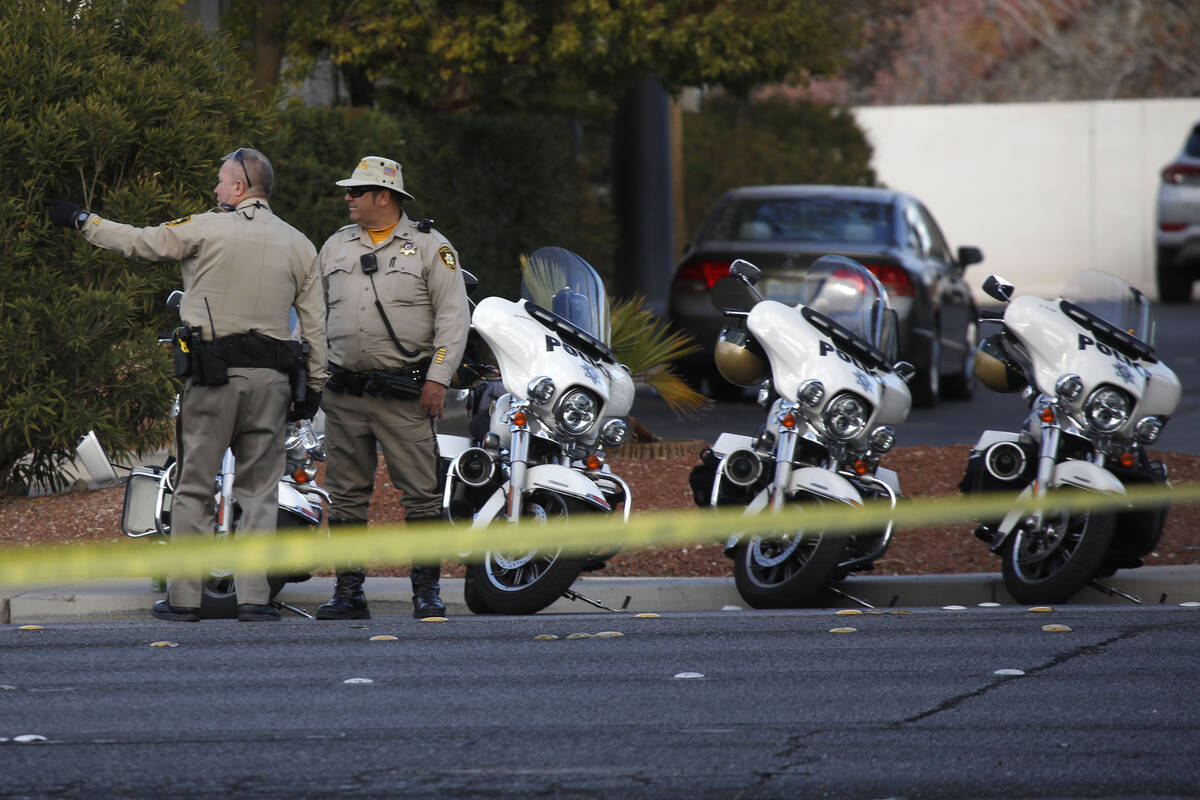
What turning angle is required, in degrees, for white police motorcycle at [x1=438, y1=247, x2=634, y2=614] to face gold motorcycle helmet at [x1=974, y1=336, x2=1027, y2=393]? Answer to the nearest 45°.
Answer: approximately 45° to its left

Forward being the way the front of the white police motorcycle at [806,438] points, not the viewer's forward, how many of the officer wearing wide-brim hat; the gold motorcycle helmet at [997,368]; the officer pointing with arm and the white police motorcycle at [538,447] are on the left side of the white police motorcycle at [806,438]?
1

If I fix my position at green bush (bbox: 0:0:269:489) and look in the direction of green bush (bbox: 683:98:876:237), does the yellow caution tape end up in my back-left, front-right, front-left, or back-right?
back-right

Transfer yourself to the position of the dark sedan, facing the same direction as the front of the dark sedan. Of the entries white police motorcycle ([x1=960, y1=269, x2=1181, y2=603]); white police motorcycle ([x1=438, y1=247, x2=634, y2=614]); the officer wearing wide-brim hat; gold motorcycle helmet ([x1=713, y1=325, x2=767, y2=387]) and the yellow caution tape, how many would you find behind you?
5

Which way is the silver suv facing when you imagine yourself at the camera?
facing away from the viewer

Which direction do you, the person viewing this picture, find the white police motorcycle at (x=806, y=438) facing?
facing the viewer and to the right of the viewer

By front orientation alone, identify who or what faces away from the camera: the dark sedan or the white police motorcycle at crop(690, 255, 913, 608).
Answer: the dark sedan

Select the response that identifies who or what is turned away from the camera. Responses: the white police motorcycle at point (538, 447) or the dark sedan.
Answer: the dark sedan

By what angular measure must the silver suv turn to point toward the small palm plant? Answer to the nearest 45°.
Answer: approximately 180°

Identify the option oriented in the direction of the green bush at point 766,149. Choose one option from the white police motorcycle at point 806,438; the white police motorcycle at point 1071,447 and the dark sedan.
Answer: the dark sedan

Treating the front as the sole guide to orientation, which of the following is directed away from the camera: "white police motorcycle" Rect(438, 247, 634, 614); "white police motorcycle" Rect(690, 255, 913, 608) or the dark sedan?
the dark sedan

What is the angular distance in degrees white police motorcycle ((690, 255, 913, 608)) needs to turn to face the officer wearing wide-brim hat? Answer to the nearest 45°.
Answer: approximately 135° to its right

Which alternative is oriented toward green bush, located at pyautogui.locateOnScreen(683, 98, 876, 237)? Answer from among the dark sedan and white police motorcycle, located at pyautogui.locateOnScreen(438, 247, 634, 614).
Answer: the dark sedan

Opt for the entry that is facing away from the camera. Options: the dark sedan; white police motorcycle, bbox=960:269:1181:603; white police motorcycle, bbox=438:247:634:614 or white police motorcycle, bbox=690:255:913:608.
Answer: the dark sedan

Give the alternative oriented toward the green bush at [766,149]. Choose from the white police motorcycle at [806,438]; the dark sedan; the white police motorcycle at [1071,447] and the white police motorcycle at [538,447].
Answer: the dark sedan

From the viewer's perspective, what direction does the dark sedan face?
away from the camera

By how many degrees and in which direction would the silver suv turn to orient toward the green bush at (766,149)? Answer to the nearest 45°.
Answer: approximately 90° to its left

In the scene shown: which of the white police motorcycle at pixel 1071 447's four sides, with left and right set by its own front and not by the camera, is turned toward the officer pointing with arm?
right

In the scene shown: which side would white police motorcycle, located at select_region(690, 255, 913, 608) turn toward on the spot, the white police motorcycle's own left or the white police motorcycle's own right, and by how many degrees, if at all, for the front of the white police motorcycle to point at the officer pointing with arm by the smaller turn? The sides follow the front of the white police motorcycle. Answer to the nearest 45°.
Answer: approximately 135° to the white police motorcycle's own right

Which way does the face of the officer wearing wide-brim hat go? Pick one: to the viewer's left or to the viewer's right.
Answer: to the viewer's left

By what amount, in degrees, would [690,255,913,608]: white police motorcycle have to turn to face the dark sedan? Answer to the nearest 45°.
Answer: approximately 135° to its left
